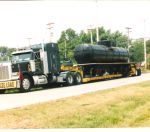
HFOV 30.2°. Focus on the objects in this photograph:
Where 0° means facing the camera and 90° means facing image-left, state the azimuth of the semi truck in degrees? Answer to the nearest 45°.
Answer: approximately 45°
